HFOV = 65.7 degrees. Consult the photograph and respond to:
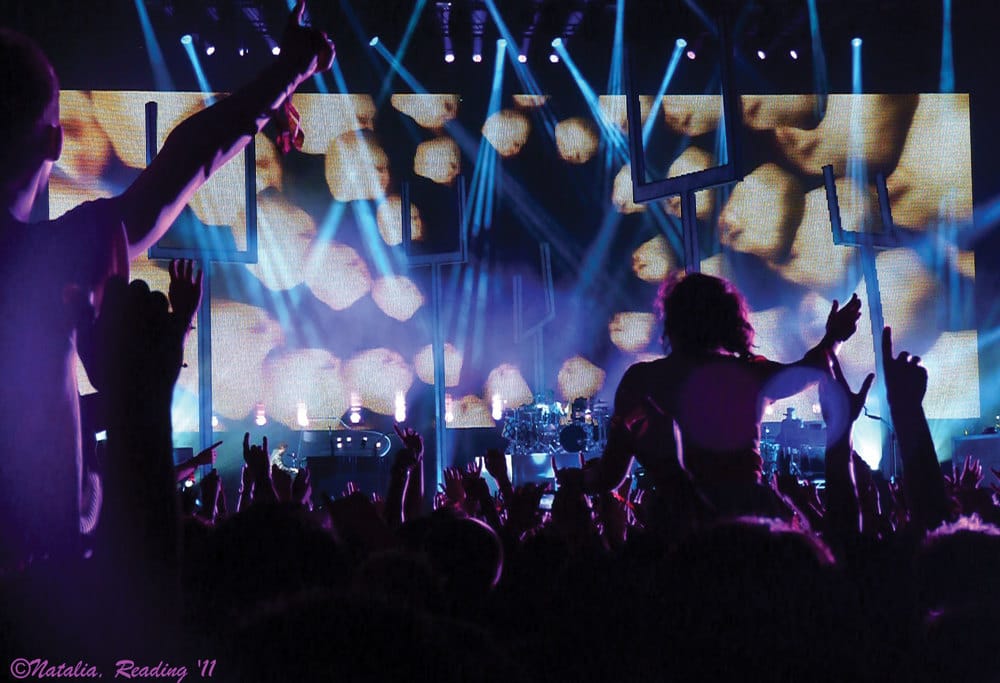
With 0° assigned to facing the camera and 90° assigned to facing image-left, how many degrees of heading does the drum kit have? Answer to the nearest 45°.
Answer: approximately 0°

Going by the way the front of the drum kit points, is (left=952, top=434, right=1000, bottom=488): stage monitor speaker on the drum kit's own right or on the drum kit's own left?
on the drum kit's own left

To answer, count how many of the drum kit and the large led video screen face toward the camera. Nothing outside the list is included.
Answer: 2
